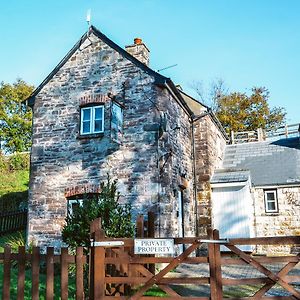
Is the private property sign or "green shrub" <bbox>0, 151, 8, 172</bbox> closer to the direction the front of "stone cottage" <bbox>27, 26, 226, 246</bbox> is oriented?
the private property sign

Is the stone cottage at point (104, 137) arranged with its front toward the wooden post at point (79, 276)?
yes

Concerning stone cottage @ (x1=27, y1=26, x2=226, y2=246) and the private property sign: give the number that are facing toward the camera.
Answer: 2

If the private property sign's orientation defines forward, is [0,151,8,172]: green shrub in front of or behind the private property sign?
behind

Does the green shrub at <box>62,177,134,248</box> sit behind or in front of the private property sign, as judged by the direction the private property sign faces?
behind

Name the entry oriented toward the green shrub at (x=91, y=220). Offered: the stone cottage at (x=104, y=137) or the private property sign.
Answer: the stone cottage

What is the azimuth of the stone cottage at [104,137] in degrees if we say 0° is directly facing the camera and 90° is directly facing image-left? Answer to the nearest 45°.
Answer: approximately 0°

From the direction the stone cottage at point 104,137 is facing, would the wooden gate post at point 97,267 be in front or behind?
in front

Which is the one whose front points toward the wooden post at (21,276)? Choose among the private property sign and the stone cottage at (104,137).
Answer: the stone cottage

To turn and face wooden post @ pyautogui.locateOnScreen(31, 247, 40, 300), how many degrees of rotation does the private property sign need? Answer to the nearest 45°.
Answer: approximately 90° to its right

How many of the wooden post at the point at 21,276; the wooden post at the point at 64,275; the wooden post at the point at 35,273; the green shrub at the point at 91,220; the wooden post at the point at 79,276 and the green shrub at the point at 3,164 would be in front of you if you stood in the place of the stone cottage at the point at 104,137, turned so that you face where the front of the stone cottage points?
5

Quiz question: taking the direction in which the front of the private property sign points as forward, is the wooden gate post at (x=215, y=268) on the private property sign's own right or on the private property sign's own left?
on the private property sign's own left
